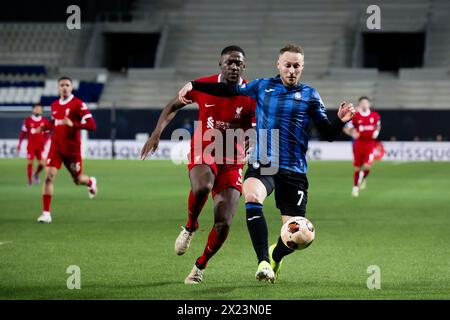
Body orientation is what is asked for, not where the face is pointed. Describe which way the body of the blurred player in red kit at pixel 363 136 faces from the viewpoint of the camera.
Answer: toward the camera

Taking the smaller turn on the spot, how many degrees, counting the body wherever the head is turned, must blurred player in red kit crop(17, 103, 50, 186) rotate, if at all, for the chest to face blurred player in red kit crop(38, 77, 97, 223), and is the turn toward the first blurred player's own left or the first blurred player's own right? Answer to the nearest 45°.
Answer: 0° — they already face them

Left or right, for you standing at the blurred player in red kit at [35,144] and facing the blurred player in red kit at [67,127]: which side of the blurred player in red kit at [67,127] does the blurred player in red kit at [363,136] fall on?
left

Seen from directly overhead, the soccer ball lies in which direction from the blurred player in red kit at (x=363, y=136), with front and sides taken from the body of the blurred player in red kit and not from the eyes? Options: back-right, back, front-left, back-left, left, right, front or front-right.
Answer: front

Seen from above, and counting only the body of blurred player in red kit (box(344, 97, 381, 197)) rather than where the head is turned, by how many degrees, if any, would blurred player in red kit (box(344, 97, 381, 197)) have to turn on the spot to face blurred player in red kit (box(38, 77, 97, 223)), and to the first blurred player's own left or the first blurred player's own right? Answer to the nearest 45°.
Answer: approximately 45° to the first blurred player's own right

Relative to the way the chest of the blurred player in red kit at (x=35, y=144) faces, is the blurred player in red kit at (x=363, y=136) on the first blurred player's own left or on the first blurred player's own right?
on the first blurred player's own left

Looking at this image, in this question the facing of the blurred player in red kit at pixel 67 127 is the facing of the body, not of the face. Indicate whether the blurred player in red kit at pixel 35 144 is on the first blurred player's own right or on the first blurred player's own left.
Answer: on the first blurred player's own right

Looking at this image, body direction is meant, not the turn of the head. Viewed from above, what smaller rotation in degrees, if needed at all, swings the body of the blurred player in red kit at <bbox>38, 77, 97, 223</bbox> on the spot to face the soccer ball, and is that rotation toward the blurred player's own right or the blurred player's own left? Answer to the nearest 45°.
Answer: approximately 45° to the blurred player's own left

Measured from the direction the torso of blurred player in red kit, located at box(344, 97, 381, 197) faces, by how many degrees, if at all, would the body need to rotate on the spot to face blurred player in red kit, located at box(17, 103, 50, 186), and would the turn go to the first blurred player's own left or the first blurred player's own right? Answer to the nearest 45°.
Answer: approximately 90° to the first blurred player's own right
